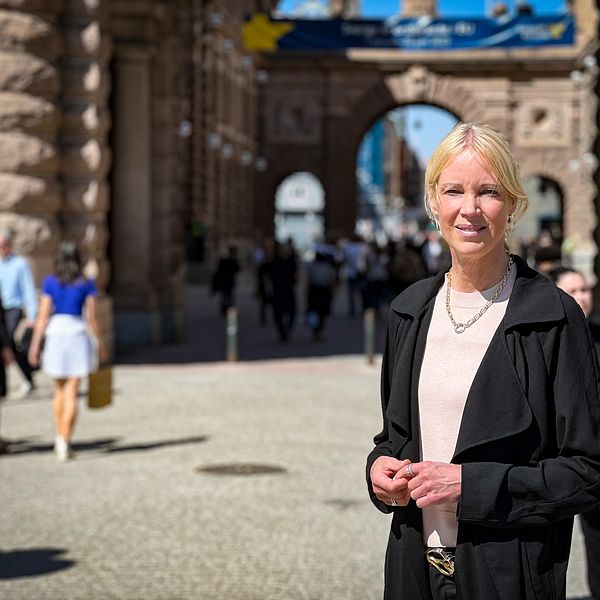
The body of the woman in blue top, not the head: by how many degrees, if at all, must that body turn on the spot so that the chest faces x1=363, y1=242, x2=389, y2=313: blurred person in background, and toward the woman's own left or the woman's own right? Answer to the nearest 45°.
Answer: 0° — they already face them

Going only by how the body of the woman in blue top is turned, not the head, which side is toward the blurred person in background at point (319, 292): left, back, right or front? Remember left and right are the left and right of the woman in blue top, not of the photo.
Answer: front

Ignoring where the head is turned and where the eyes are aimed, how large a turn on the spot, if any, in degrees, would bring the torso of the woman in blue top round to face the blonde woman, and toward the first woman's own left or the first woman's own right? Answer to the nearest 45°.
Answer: approximately 180°

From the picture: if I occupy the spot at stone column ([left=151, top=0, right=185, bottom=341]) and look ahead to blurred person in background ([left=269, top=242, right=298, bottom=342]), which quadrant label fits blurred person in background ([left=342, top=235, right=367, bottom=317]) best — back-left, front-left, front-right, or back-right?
front-left

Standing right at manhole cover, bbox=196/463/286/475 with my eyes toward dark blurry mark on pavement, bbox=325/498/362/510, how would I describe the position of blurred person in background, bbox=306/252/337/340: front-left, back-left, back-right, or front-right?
back-left

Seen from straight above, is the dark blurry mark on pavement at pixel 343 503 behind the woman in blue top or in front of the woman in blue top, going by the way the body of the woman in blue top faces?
behind

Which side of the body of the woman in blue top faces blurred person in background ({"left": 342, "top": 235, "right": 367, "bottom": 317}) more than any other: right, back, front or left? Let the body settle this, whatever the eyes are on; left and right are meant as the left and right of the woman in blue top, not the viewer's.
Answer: front

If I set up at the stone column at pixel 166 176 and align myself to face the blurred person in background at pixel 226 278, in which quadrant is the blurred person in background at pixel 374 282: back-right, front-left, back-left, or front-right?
front-right

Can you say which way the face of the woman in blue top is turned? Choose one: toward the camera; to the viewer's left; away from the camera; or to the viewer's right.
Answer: away from the camera

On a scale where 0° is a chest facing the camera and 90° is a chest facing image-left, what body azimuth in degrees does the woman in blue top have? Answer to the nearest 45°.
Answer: approximately 180°

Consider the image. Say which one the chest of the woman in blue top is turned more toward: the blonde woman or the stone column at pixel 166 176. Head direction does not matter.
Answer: the stone column
